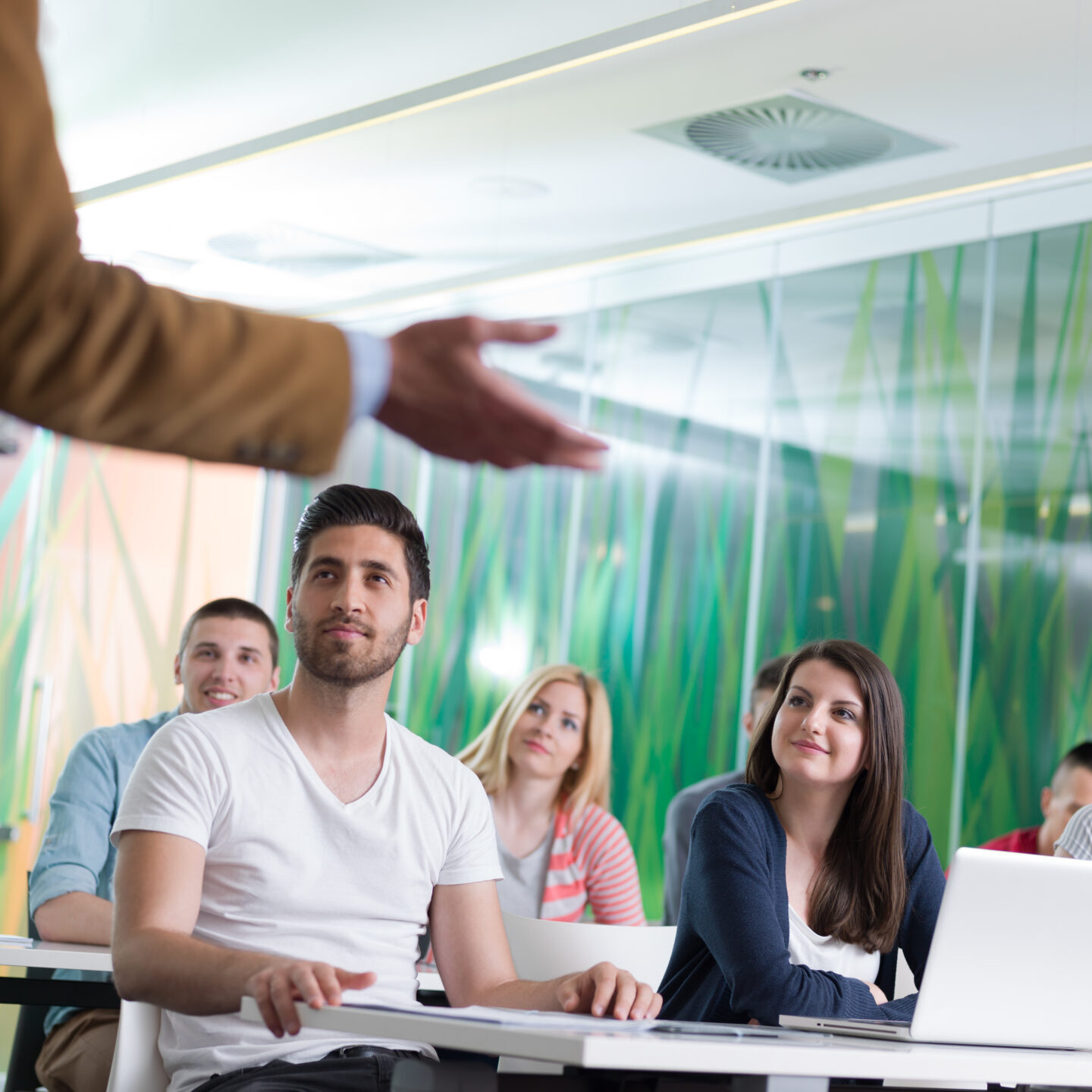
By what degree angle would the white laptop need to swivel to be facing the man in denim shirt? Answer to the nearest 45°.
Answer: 0° — it already faces them

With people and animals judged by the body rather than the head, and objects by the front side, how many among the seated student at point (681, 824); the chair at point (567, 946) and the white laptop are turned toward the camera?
2

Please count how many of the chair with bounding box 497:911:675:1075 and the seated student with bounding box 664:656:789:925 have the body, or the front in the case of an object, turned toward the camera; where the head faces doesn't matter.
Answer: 2

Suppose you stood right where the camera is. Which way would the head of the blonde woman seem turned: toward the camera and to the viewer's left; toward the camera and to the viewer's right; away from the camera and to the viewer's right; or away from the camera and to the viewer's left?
toward the camera and to the viewer's left

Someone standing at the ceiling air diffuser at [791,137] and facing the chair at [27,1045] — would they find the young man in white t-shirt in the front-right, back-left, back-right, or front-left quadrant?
front-left

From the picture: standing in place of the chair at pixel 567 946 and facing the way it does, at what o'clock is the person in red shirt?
The person in red shirt is roughly at 7 o'clock from the chair.

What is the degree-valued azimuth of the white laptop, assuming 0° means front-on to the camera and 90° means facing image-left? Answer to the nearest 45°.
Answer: approximately 135°

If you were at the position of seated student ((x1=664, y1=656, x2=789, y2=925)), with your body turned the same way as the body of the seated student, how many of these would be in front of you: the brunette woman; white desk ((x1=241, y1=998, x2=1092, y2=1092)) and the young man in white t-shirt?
3

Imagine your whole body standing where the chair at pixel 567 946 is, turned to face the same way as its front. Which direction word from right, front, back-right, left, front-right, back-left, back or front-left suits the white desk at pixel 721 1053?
front

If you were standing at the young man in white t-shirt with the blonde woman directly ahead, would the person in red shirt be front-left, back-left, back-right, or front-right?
front-right

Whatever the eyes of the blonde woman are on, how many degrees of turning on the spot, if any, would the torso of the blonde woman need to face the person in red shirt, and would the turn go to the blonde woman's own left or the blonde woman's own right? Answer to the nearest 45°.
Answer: approximately 135° to the blonde woman's own left

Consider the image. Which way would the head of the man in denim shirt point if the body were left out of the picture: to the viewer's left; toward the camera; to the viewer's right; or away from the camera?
toward the camera

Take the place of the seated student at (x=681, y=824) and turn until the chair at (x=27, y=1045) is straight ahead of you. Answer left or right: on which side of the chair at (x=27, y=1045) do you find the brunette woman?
left

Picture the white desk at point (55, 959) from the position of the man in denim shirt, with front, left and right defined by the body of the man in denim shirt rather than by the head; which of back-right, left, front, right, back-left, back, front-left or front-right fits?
front-right

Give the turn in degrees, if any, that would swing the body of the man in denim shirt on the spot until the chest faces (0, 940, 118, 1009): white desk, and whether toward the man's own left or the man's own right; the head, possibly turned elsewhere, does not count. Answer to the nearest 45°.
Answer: approximately 45° to the man's own right
